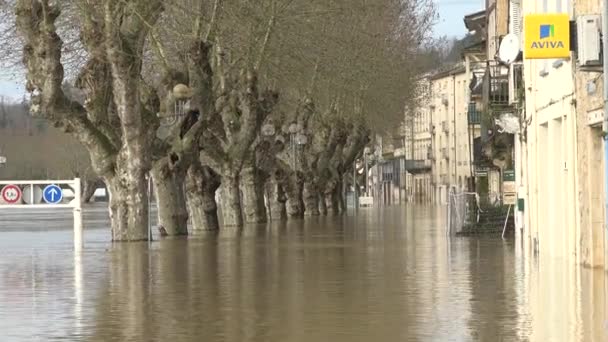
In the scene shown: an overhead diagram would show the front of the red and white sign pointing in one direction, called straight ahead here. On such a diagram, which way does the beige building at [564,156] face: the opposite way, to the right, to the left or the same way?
to the right

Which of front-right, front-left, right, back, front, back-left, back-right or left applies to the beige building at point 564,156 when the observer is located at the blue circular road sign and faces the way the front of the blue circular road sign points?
front-left

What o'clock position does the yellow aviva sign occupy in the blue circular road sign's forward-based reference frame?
The yellow aviva sign is roughly at 11 o'clock from the blue circular road sign.

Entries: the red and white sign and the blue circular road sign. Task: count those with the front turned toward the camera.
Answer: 2

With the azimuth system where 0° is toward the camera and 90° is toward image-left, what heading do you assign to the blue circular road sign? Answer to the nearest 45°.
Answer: approximately 0°

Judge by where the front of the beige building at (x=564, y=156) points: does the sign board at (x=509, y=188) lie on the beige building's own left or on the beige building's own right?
on the beige building's own right

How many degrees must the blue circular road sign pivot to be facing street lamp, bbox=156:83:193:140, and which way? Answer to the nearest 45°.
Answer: approximately 135° to its left
